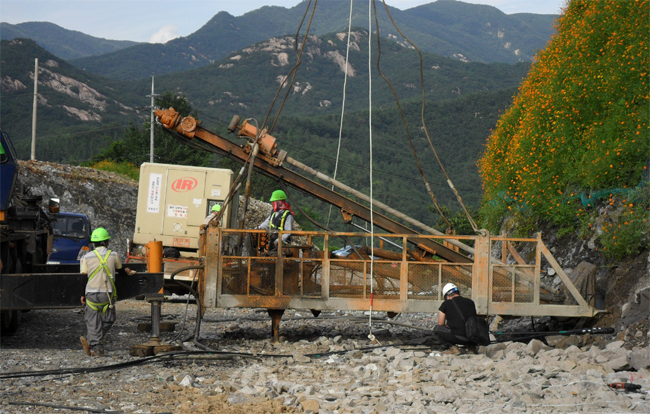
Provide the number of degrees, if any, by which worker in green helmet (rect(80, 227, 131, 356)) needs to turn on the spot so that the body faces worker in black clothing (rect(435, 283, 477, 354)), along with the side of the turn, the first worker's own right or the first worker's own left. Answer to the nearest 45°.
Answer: approximately 45° to the first worker's own right

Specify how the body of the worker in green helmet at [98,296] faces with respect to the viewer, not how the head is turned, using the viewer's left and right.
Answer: facing away from the viewer and to the right of the viewer

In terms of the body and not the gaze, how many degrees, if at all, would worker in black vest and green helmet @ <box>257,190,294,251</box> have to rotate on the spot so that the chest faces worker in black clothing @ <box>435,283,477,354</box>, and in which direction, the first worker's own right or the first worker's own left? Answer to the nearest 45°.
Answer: approximately 90° to the first worker's own left

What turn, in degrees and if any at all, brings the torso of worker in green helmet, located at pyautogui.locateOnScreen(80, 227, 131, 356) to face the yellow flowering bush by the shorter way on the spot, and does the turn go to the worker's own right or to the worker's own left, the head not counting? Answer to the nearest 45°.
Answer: approximately 45° to the worker's own right

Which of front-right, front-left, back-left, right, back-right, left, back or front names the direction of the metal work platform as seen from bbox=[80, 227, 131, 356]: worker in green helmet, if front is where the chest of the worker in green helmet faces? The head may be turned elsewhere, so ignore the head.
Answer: front-right
